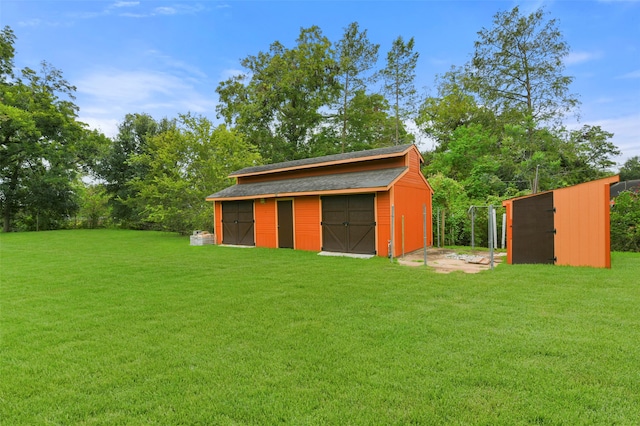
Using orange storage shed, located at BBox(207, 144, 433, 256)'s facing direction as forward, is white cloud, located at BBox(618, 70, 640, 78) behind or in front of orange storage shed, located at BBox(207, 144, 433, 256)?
behind

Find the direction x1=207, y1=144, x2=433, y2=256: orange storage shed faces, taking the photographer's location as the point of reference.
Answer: facing the viewer and to the left of the viewer

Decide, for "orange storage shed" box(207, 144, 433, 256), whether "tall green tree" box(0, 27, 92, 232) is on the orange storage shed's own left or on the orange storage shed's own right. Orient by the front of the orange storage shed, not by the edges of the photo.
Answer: on the orange storage shed's own right

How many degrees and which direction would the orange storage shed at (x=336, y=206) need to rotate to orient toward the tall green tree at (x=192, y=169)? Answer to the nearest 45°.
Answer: approximately 90° to its right

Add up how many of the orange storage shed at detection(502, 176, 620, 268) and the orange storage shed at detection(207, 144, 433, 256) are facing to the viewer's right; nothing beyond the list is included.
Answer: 0

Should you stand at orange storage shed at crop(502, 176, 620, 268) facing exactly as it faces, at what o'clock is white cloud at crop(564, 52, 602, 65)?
The white cloud is roughly at 6 o'clock from the orange storage shed.

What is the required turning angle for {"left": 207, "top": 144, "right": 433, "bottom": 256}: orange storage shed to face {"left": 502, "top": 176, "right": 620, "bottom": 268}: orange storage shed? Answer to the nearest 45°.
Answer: approximately 90° to its left

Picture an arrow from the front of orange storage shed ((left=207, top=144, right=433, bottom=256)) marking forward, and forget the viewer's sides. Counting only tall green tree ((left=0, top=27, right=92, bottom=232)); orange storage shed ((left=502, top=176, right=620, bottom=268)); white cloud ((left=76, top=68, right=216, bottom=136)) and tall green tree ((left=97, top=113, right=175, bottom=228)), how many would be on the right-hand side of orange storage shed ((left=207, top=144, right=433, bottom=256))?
3

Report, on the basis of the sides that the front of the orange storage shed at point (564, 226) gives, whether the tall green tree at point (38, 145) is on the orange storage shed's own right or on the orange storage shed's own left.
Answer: on the orange storage shed's own right

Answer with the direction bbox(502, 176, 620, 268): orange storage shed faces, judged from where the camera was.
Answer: facing the viewer
